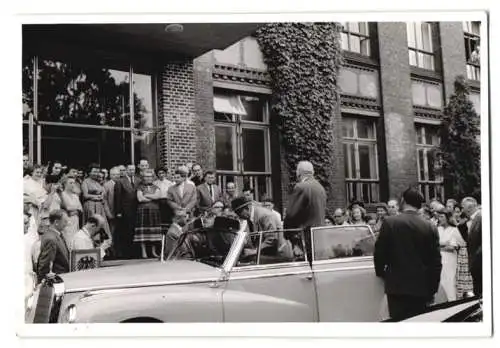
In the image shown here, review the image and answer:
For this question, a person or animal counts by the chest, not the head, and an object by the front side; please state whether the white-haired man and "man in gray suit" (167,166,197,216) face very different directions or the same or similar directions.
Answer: very different directions

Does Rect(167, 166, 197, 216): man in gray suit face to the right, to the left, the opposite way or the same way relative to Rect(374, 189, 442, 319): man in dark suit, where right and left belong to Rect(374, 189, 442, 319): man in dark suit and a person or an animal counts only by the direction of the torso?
the opposite way

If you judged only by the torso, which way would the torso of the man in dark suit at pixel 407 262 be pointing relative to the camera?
away from the camera

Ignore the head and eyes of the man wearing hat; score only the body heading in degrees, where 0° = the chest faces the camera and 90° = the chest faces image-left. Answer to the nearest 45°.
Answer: approximately 90°

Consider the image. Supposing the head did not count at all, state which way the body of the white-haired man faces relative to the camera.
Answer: away from the camera

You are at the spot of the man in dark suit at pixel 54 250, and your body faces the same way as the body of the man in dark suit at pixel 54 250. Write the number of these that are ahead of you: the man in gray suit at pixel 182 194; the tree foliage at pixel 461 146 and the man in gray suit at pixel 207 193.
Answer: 3

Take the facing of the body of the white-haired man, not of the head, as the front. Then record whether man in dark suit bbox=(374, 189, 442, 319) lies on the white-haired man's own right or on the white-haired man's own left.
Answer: on the white-haired man's own right
